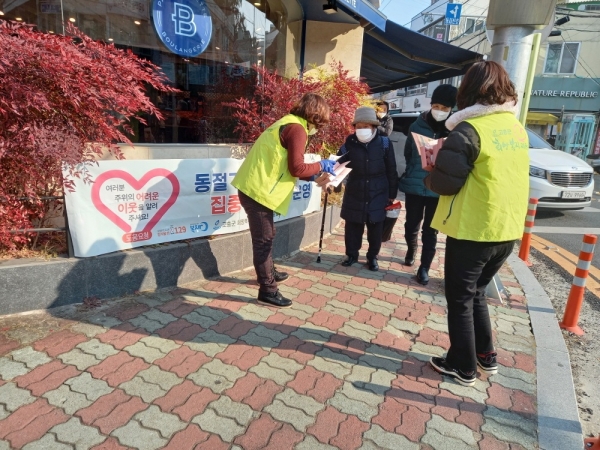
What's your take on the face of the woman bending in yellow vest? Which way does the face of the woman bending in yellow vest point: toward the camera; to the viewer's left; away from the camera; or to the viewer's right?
to the viewer's right

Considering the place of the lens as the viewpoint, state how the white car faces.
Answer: facing the viewer and to the right of the viewer

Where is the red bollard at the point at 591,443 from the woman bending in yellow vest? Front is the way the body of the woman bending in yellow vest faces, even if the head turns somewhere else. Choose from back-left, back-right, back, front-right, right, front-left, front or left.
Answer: front-right

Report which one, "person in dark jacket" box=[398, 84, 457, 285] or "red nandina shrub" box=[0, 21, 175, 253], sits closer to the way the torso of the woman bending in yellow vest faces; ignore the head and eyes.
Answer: the person in dark jacket

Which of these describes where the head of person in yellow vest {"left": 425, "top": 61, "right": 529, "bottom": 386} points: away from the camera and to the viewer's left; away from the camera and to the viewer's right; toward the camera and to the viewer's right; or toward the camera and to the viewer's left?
away from the camera and to the viewer's left

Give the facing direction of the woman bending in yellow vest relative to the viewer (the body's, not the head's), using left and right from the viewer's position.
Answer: facing to the right of the viewer

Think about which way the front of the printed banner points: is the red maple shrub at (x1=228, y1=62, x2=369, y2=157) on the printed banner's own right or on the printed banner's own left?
on the printed banner's own left

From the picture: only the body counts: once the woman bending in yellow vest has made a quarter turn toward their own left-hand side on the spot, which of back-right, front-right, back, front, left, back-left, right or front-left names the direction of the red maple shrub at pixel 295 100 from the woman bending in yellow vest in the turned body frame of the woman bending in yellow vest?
front

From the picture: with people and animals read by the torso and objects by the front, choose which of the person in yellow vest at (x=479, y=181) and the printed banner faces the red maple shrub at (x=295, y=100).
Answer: the person in yellow vest

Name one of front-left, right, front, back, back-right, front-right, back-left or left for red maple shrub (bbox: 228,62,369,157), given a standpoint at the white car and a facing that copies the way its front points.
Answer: right

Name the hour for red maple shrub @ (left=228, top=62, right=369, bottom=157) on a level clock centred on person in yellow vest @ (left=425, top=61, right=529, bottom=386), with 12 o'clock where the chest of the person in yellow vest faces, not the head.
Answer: The red maple shrub is roughly at 12 o'clock from the person in yellow vest.

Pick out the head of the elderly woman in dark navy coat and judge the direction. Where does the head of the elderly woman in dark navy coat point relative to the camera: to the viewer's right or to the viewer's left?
to the viewer's left

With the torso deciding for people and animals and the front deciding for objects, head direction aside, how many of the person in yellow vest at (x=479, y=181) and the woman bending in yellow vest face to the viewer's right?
1

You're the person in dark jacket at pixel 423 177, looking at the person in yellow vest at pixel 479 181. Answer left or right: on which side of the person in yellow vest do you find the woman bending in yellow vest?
right

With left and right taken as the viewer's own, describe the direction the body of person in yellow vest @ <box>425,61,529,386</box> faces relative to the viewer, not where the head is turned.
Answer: facing away from the viewer and to the left of the viewer

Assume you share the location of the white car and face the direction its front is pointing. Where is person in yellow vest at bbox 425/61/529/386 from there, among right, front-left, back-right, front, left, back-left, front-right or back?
front-right

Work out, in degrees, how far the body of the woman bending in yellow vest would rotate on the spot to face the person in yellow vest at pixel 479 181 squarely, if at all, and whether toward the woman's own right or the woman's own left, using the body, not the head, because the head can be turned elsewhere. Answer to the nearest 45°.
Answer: approximately 45° to the woman's own right

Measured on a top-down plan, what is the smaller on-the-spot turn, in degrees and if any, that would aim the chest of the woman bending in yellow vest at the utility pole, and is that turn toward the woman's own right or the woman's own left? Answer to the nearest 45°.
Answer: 0° — they already face it
